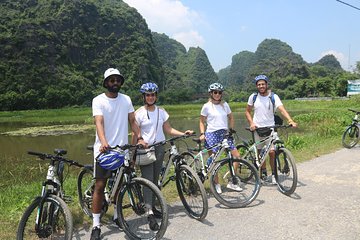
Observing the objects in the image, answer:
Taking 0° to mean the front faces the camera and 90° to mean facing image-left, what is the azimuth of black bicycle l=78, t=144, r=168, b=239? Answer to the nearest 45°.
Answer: approximately 315°

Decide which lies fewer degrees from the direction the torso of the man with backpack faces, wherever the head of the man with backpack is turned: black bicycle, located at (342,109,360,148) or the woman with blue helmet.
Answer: the woman with blue helmet

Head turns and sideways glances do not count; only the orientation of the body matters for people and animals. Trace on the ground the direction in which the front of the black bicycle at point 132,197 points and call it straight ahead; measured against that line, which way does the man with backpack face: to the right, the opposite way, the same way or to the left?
to the right

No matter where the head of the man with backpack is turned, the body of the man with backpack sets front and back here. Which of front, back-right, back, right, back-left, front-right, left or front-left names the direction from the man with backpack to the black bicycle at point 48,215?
front-right

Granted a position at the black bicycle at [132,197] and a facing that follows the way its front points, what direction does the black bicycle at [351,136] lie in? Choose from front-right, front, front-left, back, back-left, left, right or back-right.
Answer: left

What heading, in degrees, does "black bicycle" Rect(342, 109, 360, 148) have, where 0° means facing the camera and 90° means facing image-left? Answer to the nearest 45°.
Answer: approximately 45°

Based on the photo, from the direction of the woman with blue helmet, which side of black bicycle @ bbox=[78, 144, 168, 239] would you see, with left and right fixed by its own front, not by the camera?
left

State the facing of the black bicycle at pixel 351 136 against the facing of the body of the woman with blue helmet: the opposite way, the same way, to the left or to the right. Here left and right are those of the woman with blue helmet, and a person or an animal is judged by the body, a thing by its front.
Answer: to the right

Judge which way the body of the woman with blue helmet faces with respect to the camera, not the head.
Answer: toward the camera

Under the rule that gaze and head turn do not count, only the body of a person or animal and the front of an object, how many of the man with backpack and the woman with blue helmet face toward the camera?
2

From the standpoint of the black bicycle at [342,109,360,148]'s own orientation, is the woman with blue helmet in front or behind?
in front

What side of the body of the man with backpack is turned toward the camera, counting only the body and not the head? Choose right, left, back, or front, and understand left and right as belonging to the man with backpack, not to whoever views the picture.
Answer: front

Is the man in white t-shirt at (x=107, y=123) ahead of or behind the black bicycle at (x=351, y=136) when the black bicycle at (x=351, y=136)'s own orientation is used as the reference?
ahead
